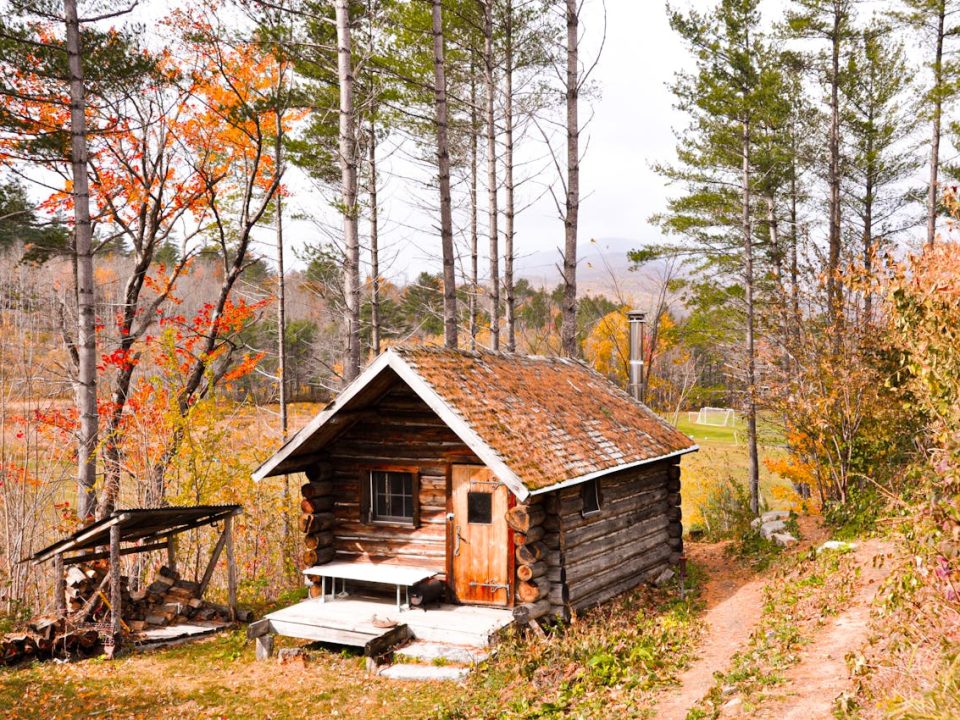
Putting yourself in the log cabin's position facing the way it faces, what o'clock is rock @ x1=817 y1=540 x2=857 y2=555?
The rock is roughly at 7 o'clock from the log cabin.

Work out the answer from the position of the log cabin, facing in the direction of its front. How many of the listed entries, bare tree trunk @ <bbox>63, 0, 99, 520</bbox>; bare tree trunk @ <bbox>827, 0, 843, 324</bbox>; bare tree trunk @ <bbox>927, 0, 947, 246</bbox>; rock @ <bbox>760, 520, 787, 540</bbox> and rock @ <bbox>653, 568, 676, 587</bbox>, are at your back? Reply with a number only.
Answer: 4

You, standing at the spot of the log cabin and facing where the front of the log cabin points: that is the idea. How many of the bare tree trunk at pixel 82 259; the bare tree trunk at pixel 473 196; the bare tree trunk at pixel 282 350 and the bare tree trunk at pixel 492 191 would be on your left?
0

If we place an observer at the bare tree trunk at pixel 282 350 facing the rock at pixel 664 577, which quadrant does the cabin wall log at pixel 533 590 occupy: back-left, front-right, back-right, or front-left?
front-right

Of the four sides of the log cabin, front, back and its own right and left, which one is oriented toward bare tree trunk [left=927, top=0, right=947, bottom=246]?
back

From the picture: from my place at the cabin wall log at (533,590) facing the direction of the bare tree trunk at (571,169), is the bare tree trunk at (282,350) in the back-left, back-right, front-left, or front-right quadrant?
front-left

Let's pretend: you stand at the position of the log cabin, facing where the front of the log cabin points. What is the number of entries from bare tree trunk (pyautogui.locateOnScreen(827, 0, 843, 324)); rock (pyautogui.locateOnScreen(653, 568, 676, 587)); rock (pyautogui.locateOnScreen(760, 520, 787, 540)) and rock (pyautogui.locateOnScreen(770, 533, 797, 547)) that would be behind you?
4

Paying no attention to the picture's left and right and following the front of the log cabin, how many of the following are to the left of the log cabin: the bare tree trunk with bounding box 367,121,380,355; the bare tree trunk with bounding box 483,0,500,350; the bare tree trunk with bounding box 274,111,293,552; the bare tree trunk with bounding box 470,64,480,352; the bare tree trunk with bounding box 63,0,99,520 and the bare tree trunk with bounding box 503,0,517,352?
0

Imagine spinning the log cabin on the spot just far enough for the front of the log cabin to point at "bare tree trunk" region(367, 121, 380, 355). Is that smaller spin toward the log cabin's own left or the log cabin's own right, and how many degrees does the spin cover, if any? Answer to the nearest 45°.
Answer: approximately 135° to the log cabin's own right

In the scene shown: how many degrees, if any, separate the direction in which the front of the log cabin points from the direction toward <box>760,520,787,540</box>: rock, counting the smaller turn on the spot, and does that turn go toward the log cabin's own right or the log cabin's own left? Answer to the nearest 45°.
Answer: approximately 180°

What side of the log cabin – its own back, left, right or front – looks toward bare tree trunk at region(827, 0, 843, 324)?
back

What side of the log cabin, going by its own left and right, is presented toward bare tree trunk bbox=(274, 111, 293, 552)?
right

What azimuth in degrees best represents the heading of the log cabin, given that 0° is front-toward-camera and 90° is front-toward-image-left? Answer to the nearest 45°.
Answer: approximately 45°

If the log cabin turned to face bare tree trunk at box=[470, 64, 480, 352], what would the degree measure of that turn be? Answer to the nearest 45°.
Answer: approximately 135° to its right

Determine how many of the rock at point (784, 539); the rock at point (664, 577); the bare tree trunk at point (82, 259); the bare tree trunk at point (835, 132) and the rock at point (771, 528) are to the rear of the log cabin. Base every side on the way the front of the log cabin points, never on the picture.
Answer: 4

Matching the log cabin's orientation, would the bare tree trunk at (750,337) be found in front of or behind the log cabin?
behind
